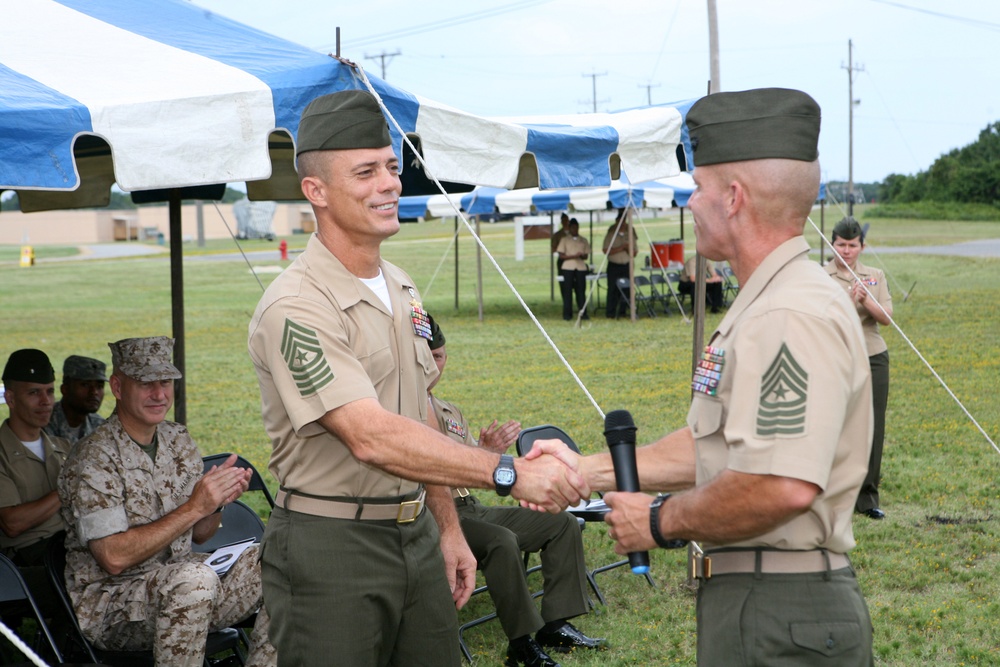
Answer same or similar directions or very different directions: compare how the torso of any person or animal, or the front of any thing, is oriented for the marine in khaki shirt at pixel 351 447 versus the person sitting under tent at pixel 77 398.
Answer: same or similar directions

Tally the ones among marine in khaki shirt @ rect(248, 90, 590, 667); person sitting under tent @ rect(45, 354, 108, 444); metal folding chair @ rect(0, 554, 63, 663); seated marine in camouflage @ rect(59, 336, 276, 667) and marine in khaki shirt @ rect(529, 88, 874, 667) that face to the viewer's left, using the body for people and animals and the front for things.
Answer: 1

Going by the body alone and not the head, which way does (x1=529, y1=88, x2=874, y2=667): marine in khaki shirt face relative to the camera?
to the viewer's left

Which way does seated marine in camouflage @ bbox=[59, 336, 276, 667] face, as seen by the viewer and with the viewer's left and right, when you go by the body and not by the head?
facing the viewer and to the right of the viewer

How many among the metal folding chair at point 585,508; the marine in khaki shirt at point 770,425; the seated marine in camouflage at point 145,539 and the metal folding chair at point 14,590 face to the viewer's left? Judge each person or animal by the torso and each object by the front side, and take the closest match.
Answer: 1

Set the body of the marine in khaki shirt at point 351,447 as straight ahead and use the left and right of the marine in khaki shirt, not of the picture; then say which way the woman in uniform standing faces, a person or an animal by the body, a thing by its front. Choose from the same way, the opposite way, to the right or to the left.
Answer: to the right

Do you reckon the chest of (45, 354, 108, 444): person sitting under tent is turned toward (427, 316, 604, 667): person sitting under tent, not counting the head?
yes

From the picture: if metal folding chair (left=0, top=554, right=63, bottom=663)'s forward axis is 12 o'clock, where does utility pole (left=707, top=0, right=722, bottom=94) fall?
The utility pole is roughly at 9 o'clock from the metal folding chair.

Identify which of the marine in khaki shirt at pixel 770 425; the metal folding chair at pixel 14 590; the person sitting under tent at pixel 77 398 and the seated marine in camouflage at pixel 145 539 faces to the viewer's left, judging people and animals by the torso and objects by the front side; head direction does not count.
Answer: the marine in khaki shirt

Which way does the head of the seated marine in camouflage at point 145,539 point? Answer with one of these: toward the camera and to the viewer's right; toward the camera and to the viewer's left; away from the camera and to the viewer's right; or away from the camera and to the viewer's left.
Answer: toward the camera and to the viewer's right

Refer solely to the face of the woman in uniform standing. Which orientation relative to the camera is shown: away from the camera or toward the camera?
toward the camera

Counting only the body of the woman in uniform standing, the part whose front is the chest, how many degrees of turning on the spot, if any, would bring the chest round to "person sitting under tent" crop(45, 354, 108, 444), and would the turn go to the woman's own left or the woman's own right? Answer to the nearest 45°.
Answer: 0° — they already face them
